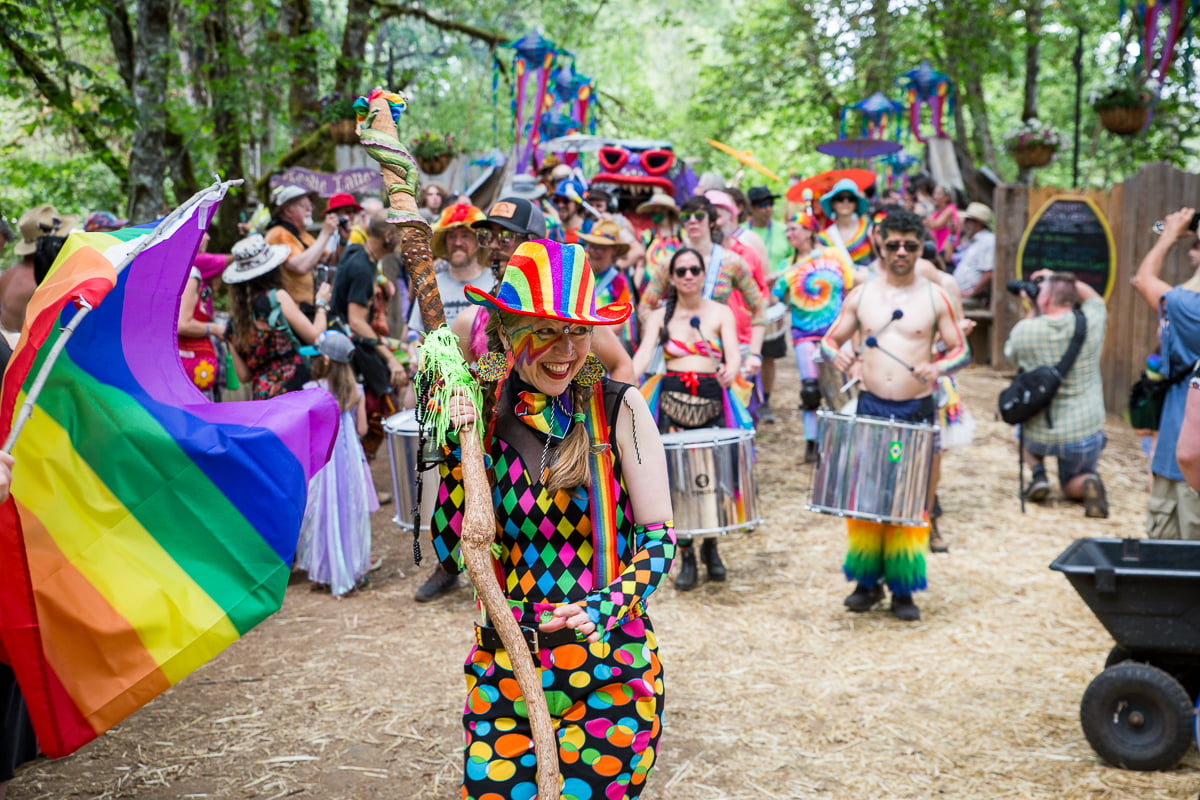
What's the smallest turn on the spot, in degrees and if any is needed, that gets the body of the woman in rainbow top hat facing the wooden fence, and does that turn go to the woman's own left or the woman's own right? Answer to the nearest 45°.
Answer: approximately 135° to the woman's own left

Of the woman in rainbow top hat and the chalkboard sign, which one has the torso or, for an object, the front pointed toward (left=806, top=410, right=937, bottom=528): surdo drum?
the chalkboard sign

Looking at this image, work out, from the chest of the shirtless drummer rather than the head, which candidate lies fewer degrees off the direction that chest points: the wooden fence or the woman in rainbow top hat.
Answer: the woman in rainbow top hat

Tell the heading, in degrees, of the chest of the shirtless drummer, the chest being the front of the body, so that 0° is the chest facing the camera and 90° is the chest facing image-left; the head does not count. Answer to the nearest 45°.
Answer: approximately 0°

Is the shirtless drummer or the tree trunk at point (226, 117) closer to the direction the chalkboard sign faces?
the shirtless drummer

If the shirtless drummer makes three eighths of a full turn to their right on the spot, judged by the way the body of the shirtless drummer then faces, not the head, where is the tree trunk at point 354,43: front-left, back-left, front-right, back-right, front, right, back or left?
front

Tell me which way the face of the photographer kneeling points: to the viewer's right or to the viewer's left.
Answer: to the viewer's left

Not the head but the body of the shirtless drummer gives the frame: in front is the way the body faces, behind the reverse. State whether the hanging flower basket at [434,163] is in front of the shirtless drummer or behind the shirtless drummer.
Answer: behind

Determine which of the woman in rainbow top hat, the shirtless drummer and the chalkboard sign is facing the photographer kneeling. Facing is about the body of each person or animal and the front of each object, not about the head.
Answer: the chalkboard sign

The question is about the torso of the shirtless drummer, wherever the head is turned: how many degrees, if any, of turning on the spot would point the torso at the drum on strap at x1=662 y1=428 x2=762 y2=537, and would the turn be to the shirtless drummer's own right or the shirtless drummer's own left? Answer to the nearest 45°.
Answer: approximately 45° to the shirtless drummer's own right

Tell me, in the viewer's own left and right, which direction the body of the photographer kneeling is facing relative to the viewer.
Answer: facing away from the viewer and to the left of the viewer

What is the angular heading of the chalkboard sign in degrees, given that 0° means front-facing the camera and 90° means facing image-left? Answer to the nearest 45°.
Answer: approximately 0°

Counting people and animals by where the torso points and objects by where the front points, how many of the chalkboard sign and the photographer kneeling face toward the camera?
1
